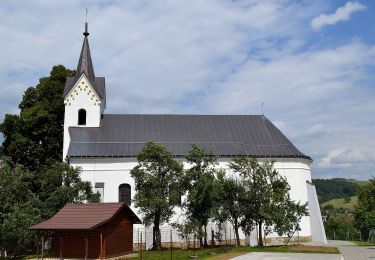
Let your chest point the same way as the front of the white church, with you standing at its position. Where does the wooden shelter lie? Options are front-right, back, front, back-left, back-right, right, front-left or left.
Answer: left

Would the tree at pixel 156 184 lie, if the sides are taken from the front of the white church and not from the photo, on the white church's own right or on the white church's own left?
on the white church's own left

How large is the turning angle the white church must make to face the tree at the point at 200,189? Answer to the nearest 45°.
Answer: approximately 135° to its left

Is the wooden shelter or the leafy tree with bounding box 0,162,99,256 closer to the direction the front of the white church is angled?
the leafy tree

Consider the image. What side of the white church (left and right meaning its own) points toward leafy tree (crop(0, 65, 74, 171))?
front

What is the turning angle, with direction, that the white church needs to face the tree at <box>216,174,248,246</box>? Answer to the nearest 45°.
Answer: approximately 135° to its left

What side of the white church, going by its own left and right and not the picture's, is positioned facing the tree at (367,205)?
back

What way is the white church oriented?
to the viewer's left
